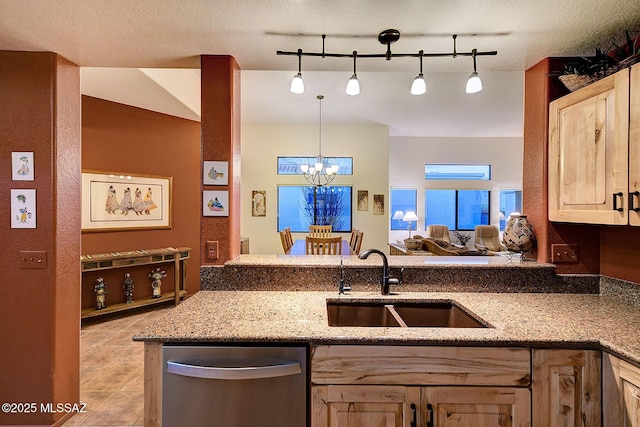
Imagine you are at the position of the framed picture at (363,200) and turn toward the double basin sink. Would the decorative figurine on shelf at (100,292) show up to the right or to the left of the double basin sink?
right

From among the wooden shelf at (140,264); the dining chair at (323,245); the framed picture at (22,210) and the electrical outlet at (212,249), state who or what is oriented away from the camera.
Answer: the dining chair

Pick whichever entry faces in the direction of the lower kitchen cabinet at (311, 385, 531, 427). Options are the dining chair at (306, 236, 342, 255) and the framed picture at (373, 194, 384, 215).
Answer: the framed picture

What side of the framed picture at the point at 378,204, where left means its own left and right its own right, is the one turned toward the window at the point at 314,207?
right

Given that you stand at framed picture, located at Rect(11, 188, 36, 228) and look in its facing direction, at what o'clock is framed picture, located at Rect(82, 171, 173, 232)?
framed picture, located at Rect(82, 171, 173, 232) is roughly at 7 o'clock from framed picture, located at Rect(11, 188, 36, 228).

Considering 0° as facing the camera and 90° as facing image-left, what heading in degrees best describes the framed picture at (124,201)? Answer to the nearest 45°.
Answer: approximately 315°

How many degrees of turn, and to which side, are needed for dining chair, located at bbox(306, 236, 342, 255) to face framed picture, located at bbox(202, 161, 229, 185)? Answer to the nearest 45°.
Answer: approximately 180°

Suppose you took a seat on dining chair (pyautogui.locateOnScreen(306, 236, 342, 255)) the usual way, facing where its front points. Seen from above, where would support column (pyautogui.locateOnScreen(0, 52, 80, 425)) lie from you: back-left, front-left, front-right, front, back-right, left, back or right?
back-left

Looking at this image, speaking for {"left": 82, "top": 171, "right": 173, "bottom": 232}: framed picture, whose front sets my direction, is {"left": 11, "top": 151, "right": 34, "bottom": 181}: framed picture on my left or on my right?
on my right

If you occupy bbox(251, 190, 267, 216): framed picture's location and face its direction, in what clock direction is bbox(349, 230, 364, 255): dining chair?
The dining chair is roughly at 11 o'clock from the framed picture.

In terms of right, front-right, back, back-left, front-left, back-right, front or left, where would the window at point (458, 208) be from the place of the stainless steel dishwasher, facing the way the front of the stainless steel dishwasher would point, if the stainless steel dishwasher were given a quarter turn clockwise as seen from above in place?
back-right

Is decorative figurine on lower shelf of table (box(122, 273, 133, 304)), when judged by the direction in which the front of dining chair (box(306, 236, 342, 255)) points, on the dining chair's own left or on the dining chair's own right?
on the dining chair's own left

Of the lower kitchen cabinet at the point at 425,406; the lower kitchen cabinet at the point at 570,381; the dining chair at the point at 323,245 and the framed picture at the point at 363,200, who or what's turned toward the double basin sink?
the framed picture
